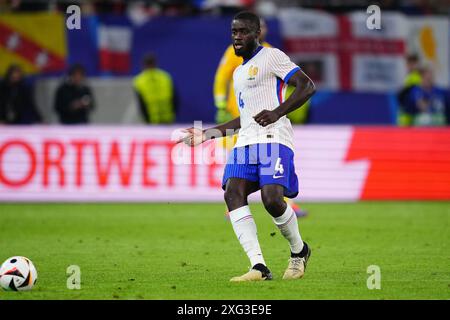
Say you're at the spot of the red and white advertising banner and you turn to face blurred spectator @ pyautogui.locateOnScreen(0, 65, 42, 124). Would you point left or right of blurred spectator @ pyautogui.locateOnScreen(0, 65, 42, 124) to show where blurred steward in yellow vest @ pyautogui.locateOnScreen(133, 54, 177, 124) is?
right

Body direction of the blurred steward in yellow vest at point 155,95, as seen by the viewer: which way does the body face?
away from the camera

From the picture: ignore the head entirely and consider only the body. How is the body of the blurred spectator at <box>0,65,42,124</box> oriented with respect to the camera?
toward the camera

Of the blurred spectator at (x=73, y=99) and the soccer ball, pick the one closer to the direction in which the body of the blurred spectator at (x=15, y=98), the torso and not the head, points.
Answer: the soccer ball

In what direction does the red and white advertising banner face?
toward the camera

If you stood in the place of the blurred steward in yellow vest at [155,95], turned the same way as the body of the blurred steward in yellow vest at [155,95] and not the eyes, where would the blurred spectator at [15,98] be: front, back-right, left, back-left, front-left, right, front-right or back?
left

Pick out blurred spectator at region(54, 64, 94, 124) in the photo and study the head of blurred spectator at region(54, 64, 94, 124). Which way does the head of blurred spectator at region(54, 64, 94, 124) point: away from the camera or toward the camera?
toward the camera

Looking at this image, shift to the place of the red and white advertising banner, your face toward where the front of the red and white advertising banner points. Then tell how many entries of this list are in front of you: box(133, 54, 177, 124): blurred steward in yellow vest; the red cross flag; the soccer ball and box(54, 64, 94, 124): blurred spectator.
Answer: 1

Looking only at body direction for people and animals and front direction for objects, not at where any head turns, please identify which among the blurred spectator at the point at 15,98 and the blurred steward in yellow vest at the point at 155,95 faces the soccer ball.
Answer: the blurred spectator at the point at 15,98

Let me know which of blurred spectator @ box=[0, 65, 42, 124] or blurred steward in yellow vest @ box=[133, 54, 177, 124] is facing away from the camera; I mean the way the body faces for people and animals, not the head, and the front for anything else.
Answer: blurred steward in yellow vest @ box=[133, 54, 177, 124]

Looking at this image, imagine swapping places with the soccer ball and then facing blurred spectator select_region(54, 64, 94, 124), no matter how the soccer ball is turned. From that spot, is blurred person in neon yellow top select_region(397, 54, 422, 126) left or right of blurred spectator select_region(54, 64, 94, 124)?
right

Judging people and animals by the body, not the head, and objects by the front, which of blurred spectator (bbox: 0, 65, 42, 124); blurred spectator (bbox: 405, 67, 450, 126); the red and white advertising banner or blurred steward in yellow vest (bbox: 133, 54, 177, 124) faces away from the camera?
blurred steward in yellow vest (bbox: 133, 54, 177, 124)

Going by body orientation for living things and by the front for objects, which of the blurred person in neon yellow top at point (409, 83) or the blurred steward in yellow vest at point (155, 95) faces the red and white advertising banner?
the blurred person in neon yellow top at point (409, 83)

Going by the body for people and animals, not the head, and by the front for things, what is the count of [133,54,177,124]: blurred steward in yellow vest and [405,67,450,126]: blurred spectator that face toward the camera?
1
